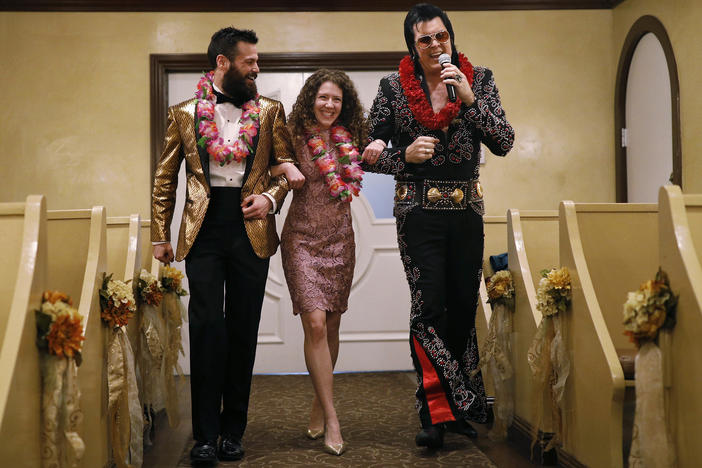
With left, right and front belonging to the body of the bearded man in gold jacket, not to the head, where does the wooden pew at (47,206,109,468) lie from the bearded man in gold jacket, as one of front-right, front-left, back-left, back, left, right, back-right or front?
front-right

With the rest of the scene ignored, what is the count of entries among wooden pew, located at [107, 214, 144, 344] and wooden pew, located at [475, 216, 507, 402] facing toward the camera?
2

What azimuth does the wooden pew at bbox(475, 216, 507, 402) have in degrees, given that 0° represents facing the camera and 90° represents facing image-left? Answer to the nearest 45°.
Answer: approximately 0°

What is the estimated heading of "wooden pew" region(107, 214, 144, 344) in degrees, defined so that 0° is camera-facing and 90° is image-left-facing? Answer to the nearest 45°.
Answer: approximately 0°

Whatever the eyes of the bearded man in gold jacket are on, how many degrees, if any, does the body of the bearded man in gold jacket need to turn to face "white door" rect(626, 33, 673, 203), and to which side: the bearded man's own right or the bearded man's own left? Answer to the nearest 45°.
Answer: approximately 135° to the bearded man's own left

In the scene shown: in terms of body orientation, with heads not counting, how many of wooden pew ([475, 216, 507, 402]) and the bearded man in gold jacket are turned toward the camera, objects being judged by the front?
2

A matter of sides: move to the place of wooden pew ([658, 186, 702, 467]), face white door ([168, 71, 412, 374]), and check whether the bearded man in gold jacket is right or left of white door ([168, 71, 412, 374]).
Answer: left

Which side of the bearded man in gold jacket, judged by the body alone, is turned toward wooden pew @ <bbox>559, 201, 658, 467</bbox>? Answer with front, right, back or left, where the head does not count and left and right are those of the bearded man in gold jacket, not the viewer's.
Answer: left

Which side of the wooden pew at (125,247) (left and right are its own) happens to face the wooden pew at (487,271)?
left
